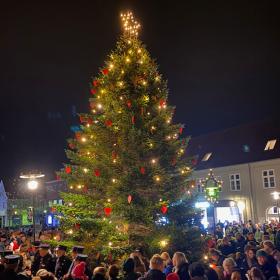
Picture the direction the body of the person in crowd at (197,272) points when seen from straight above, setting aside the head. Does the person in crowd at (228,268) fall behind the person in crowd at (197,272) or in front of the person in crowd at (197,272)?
in front

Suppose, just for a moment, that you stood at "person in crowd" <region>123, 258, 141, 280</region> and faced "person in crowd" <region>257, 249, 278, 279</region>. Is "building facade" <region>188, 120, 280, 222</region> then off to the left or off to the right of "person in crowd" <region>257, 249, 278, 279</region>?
left

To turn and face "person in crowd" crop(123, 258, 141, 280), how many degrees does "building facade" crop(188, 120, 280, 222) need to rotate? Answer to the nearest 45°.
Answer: approximately 45° to its left

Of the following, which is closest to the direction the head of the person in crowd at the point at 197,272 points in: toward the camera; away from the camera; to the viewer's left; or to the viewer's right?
away from the camera

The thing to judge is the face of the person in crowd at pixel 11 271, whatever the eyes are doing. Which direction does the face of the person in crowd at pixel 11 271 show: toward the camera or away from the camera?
away from the camera

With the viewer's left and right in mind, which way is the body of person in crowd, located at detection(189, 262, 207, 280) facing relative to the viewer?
facing away from the viewer

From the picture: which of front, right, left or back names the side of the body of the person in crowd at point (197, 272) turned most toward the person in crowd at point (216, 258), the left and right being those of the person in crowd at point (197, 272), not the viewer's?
front

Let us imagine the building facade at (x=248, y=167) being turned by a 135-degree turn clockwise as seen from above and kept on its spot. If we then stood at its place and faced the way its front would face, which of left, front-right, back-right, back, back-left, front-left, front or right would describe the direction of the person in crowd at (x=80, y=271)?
back

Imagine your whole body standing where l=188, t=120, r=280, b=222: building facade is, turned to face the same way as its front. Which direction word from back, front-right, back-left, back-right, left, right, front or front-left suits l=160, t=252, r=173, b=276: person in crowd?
front-left

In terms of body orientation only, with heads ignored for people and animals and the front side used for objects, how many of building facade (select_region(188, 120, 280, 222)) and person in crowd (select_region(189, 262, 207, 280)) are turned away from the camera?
1

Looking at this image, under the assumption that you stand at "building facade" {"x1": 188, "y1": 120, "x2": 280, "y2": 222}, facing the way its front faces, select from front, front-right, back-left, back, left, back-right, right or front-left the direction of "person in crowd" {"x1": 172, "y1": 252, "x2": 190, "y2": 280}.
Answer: front-left

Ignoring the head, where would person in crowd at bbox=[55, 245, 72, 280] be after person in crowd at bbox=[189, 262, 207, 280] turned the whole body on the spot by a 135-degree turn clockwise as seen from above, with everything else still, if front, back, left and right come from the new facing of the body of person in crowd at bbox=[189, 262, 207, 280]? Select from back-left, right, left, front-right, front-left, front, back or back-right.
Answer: back

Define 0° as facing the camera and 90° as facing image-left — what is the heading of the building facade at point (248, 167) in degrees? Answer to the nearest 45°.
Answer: approximately 45°

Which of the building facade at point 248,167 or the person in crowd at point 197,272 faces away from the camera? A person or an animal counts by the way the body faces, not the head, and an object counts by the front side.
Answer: the person in crowd
